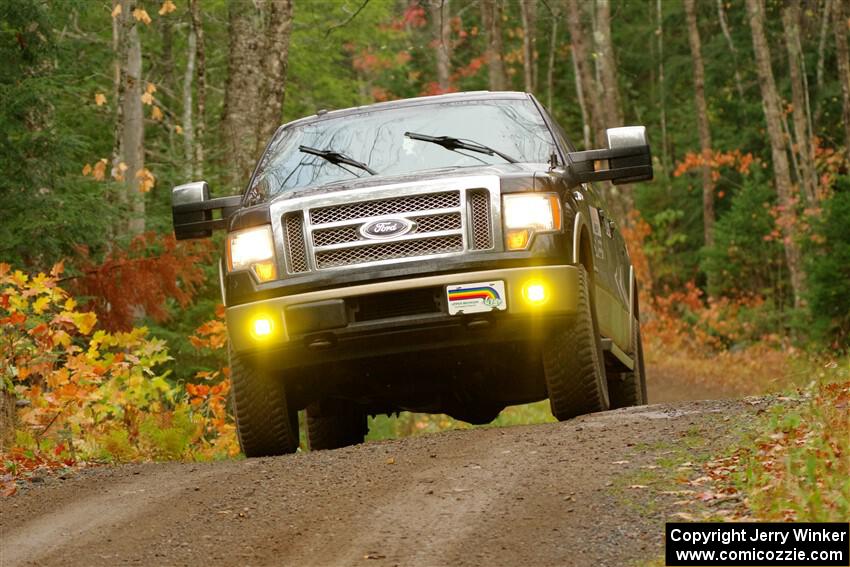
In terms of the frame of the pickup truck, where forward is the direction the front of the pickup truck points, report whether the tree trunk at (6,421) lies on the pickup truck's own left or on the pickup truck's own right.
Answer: on the pickup truck's own right

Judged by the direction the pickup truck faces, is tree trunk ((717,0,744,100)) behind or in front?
behind

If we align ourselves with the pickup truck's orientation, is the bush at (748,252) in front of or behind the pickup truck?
behind

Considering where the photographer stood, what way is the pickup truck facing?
facing the viewer
